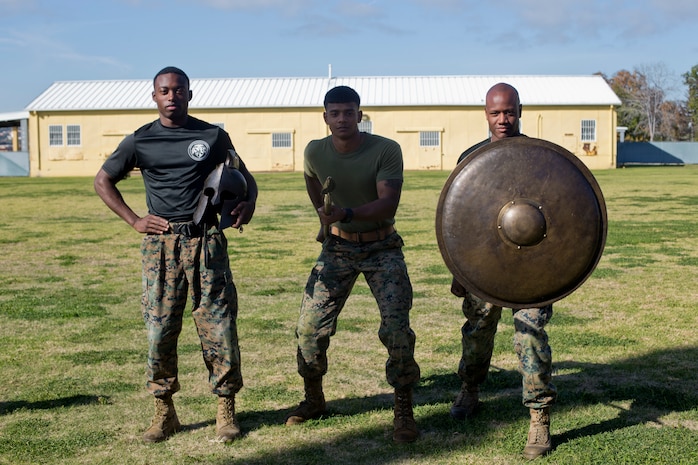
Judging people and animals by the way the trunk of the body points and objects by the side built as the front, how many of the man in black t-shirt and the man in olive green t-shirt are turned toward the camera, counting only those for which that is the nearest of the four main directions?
2

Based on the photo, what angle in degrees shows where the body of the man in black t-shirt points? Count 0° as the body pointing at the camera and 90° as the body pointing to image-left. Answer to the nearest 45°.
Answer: approximately 0°

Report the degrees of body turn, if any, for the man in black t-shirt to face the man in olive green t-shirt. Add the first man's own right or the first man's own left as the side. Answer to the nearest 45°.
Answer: approximately 90° to the first man's own left

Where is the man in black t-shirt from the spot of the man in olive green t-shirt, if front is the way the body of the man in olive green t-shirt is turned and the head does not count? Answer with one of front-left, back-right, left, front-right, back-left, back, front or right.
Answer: right

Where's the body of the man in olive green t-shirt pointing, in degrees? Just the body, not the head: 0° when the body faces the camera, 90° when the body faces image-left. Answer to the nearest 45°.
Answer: approximately 0°
